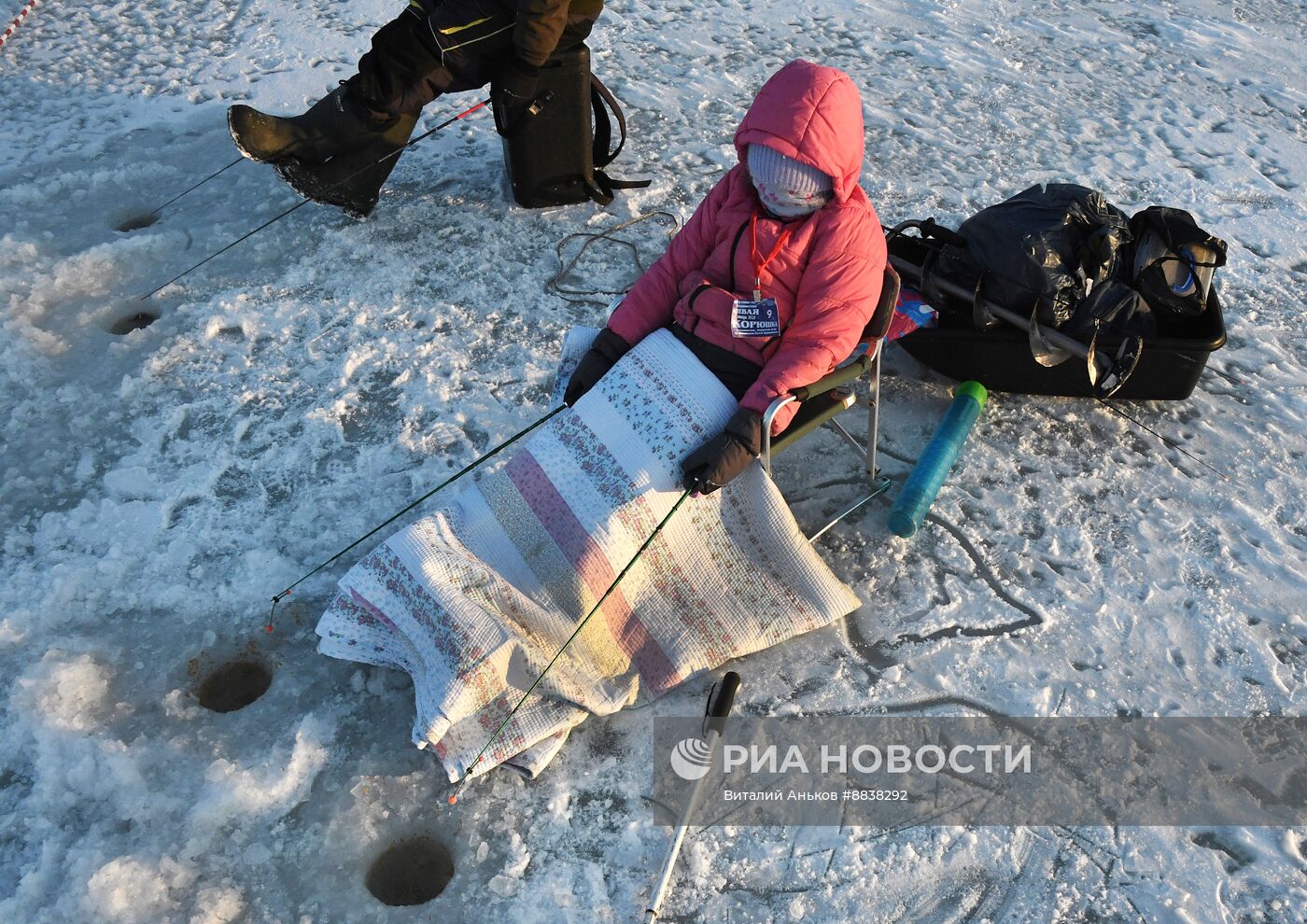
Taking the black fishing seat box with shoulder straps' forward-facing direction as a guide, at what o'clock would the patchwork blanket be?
The patchwork blanket is roughly at 9 o'clock from the black fishing seat box with shoulder straps.

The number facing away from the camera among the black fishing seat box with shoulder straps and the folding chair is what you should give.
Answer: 0

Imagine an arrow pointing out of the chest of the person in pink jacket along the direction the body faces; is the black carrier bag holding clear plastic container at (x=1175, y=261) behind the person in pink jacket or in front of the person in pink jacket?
behind

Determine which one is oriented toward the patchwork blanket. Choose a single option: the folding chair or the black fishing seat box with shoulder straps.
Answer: the folding chair

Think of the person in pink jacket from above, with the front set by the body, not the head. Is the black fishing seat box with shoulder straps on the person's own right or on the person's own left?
on the person's own right

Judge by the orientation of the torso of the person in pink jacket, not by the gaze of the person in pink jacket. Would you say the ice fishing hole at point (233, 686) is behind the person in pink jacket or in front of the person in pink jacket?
in front

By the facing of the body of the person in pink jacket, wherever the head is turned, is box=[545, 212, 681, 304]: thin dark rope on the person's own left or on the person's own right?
on the person's own right

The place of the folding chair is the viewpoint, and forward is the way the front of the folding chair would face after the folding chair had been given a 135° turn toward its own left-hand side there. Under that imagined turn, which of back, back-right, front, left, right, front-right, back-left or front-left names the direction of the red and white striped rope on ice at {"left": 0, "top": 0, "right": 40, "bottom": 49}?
back-left

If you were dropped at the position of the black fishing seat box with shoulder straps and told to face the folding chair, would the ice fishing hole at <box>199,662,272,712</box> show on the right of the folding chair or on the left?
right

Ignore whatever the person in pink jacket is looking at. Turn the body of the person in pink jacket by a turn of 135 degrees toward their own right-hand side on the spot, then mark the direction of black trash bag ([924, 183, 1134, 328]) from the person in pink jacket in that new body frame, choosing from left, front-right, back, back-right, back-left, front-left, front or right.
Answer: front-right

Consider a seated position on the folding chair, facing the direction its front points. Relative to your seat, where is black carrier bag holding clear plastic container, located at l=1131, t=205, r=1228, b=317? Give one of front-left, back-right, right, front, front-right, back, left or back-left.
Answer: back

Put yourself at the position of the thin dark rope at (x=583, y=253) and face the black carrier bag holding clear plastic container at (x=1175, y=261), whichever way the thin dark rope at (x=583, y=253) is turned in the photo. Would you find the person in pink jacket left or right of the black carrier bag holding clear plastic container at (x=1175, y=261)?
right

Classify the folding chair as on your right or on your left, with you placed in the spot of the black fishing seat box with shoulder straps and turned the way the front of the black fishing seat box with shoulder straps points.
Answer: on your left

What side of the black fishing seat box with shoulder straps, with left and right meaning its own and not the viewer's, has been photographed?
left

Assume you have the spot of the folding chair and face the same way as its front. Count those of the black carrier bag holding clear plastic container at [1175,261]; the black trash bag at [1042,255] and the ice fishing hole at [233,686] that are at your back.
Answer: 2
